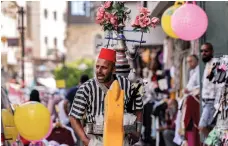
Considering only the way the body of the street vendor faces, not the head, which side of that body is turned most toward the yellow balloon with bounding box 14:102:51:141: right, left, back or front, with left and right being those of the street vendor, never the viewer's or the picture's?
right

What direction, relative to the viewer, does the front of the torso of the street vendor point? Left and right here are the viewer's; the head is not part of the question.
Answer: facing the viewer and to the left of the viewer

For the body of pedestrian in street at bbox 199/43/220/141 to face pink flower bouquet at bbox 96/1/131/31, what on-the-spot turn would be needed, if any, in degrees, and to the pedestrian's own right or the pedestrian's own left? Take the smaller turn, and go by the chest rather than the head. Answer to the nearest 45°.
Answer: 0° — they already face it

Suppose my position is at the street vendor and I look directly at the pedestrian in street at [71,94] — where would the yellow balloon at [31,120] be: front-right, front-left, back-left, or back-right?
front-left

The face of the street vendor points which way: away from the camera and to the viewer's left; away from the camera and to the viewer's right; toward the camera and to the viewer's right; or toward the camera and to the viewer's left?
toward the camera and to the viewer's left
